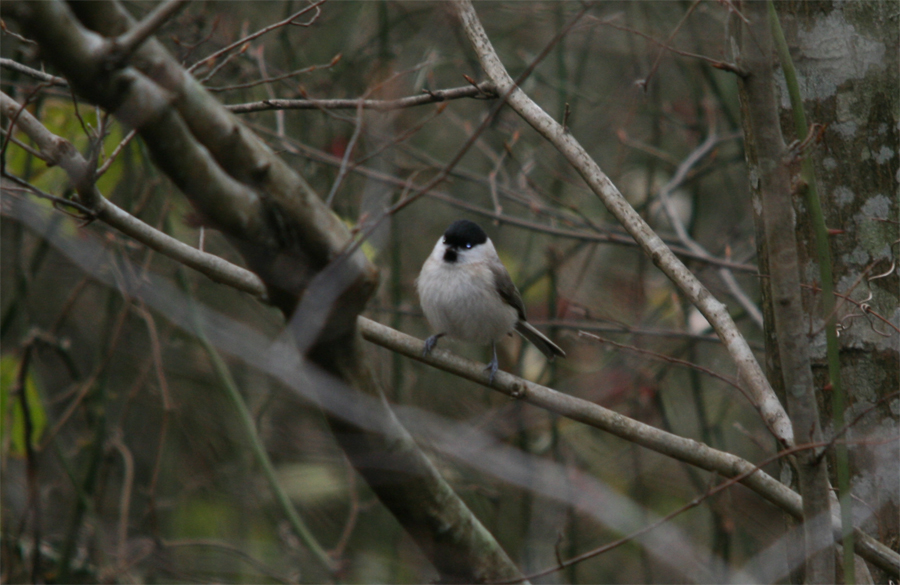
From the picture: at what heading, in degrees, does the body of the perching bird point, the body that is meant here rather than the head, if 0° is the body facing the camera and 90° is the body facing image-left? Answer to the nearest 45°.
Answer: approximately 45°

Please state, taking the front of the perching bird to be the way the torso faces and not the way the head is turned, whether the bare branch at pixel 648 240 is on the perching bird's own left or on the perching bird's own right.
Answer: on the perching bird's own left

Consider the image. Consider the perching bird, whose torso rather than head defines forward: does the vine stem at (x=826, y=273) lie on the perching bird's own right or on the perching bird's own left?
on the perching bird's own left
